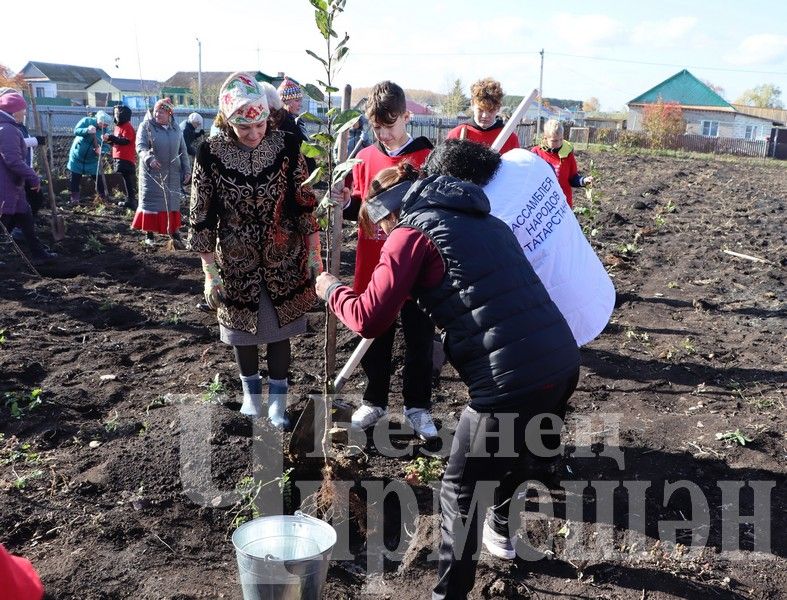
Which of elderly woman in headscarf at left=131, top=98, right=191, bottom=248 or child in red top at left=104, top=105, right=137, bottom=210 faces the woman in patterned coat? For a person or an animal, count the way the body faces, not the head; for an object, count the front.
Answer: the elderly woman in headscarf

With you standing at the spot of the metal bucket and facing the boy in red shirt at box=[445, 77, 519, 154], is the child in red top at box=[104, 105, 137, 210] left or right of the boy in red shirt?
left

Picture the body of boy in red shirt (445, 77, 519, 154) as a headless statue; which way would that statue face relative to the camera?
toward the camera

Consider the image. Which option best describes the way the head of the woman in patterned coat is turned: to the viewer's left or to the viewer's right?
to the viewer's right

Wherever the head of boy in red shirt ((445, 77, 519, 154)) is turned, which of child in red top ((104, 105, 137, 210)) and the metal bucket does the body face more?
the metal bucket

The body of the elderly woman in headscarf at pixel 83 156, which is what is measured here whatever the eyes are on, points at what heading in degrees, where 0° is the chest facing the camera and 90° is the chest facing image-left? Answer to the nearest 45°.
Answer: approximately 315°

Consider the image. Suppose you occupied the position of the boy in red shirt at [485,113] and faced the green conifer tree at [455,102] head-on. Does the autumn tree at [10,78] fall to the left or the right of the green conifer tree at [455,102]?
left

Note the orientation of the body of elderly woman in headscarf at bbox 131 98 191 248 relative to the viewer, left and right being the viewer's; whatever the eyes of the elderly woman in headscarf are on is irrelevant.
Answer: facing the viewer

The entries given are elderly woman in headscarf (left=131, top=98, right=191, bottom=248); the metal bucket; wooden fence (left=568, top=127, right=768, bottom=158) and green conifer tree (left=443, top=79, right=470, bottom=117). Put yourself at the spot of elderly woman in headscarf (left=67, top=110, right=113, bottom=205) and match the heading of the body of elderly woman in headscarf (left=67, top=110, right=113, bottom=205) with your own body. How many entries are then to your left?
2

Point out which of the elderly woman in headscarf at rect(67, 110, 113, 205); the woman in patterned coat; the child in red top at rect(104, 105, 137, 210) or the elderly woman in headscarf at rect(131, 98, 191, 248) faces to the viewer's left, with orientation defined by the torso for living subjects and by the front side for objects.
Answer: the child in red top

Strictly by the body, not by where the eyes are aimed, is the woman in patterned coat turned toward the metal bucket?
yes

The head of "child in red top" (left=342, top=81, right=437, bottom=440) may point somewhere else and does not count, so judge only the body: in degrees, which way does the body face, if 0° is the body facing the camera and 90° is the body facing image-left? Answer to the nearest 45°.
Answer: approximately 0°

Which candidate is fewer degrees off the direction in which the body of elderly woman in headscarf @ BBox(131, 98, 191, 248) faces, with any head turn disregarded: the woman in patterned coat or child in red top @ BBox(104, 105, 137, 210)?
the woman in patterned coat

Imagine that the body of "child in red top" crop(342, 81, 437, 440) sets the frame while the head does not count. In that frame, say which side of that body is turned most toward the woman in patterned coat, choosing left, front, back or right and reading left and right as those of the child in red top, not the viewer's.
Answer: right
